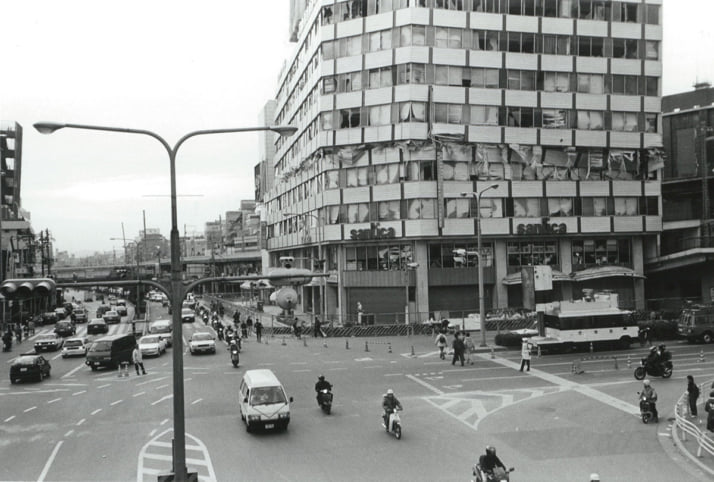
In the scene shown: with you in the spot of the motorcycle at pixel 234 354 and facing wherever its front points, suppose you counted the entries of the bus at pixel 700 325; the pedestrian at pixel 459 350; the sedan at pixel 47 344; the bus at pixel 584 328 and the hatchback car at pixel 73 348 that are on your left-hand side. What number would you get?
3

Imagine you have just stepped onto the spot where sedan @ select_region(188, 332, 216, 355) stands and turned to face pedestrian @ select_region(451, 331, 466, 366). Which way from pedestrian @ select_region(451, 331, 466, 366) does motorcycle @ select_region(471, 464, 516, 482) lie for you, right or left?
right

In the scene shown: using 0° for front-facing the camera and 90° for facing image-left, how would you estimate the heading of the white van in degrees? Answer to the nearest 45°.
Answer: approximately 0°

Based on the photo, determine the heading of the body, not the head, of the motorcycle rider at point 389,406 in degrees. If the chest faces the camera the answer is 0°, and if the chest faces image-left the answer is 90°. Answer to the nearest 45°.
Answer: approximately 0°
